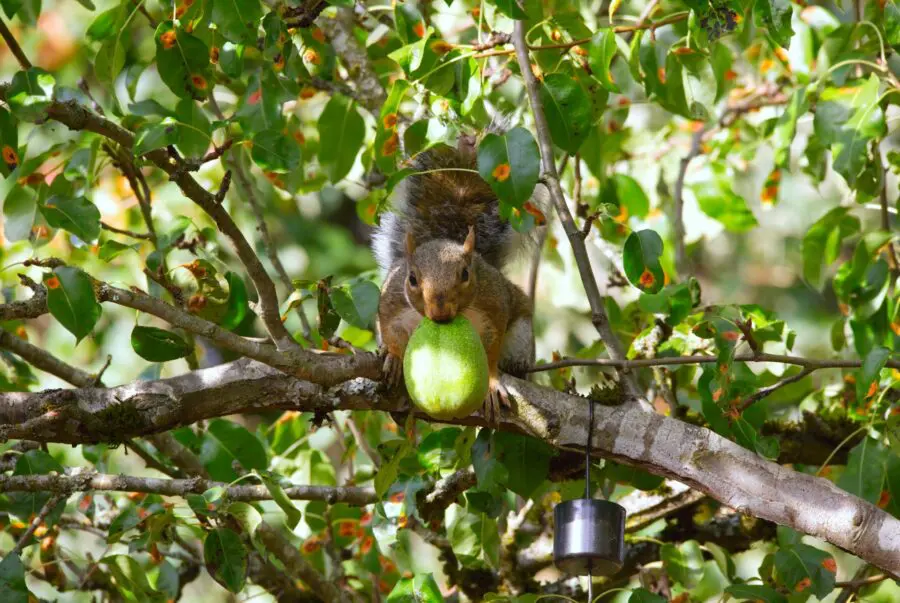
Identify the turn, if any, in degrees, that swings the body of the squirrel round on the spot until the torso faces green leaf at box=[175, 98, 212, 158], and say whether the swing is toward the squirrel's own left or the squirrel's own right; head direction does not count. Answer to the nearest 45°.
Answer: approximately 45° to the squirrel's own right

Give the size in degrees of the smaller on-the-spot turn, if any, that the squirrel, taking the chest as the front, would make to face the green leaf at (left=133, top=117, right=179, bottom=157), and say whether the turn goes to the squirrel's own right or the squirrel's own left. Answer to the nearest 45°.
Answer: approximately 45° to the squirrel's own right

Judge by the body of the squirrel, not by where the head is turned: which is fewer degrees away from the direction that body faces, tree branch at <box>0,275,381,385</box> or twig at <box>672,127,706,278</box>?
the tree branch

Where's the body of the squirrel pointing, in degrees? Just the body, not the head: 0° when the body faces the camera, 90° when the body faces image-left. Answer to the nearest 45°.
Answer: approximately 0°
